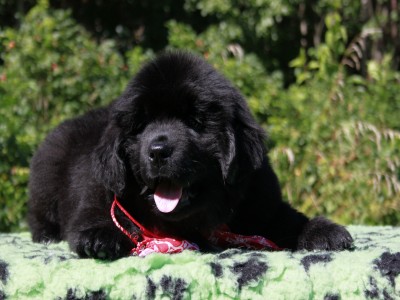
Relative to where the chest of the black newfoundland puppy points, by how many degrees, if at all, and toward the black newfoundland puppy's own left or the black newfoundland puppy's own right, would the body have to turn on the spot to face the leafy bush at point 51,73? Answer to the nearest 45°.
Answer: approximately 180°

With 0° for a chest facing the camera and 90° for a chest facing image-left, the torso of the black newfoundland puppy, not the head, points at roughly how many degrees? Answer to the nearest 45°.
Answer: approximately 315°
